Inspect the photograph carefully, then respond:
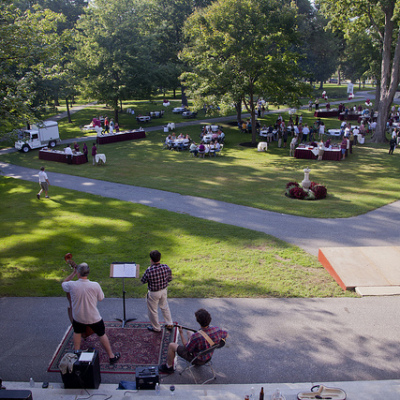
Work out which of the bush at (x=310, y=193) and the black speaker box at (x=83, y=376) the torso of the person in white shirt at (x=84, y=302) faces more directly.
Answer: the bush

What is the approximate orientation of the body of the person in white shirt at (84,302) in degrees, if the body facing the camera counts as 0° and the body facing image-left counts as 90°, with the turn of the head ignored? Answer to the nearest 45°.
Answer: approximately 180°

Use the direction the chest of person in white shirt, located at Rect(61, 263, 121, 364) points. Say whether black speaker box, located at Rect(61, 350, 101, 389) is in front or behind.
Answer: behind

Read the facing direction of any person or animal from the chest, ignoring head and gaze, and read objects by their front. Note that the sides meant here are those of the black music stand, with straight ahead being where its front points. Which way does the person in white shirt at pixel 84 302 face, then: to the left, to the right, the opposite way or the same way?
the opposite way

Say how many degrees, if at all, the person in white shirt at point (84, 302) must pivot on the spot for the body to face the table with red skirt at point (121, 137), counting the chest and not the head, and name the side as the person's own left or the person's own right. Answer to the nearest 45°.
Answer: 0° — they already face it

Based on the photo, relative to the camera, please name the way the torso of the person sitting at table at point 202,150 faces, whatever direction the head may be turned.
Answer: away from the camera

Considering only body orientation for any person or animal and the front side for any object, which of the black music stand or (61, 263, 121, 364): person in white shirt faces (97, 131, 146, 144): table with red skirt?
the person in white shirt

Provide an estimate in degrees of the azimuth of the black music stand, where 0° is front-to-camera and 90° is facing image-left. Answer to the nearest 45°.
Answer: approximately 0°
